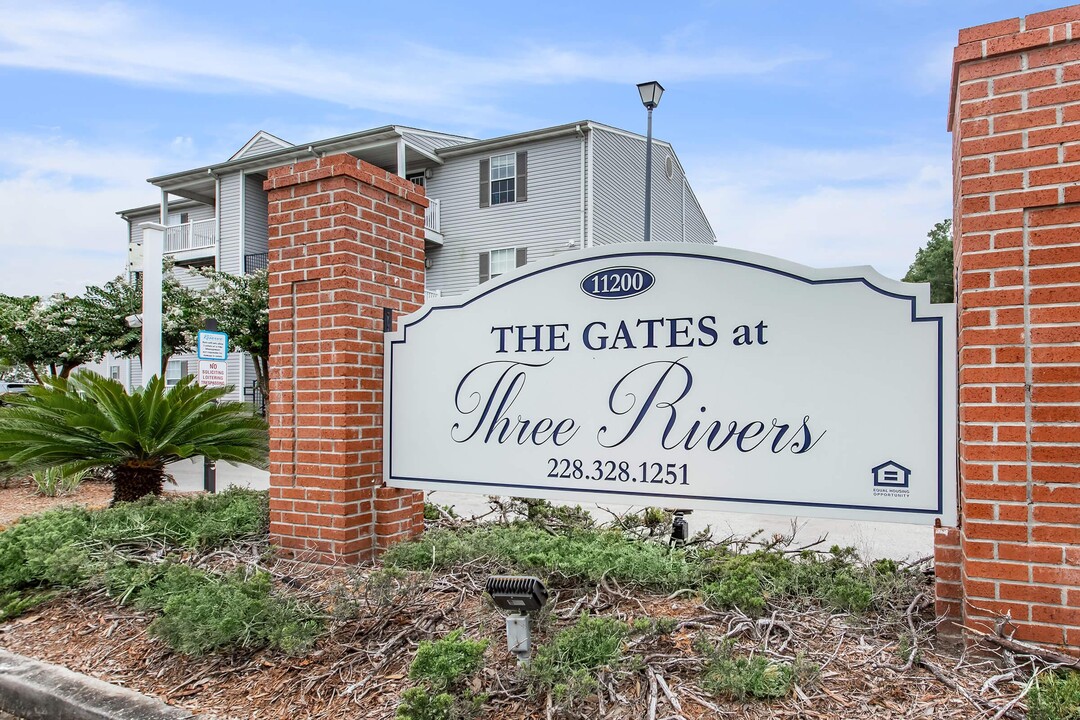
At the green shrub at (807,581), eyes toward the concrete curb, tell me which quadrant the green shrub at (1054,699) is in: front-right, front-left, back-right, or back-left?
back-left

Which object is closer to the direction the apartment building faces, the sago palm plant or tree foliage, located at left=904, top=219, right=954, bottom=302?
the sago palm plant

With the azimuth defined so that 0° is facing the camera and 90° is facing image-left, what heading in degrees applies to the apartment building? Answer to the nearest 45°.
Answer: approximately 45°

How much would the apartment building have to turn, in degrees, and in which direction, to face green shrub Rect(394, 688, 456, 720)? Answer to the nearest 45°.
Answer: approximately 45° to its left

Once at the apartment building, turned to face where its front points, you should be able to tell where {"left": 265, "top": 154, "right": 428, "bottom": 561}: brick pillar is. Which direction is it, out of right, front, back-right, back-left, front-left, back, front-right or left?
front-left

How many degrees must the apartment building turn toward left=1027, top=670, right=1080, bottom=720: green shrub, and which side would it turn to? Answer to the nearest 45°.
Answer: approximately 45° to its left

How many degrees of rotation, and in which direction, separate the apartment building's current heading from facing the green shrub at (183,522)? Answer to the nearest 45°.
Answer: approximately 45° to its left

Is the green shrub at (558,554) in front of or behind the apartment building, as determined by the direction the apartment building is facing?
in front

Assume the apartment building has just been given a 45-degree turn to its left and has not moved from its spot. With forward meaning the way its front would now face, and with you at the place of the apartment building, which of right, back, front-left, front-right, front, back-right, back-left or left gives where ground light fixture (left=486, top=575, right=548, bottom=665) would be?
front

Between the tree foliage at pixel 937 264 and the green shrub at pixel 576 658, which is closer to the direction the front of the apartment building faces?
the green shrub

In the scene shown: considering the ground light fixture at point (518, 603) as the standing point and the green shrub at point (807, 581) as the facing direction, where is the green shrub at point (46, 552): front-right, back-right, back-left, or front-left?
back-left

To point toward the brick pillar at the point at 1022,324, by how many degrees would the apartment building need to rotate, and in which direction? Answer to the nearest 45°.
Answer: approximately 45° to its left

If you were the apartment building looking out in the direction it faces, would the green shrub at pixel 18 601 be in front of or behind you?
in front

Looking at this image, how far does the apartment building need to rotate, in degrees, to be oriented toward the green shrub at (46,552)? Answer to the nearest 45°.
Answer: approximately 45° to its left
